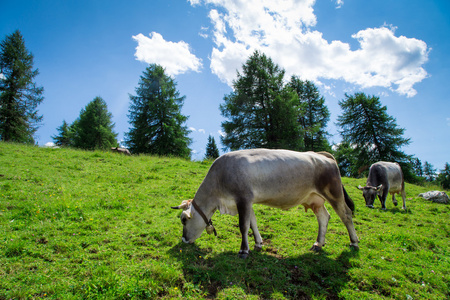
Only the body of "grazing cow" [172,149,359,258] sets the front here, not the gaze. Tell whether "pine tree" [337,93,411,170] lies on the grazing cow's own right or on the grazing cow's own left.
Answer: on the grazing cow's own right

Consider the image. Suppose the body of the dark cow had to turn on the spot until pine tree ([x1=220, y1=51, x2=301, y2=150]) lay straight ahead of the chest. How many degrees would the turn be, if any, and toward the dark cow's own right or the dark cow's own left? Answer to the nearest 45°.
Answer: approximately 90° to the dark cow's own right

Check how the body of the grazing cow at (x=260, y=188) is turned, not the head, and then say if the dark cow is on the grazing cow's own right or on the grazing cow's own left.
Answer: on the grazing cow's own right

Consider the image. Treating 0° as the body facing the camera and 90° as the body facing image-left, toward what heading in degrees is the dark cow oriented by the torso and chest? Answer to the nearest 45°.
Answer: approximately 45°

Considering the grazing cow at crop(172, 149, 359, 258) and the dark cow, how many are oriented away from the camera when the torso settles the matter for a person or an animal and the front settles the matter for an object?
0

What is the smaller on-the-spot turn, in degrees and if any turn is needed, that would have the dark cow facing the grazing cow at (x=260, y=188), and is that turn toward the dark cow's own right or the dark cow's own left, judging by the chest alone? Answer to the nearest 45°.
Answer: approximately 45° to the dark cow's own left

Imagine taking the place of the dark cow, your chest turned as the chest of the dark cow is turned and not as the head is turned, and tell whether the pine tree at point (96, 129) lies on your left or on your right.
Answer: on your right

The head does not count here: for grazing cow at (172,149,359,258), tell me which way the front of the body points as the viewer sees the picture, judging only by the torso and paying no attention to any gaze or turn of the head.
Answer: to the viewer's left
